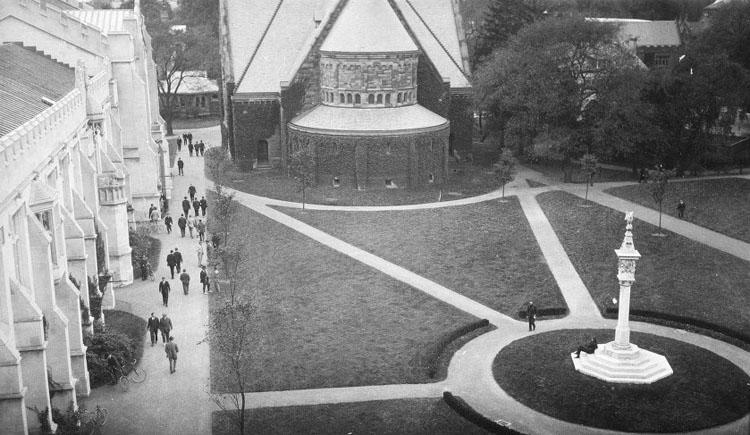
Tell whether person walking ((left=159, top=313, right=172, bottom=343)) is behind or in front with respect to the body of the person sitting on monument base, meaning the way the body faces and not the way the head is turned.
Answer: in front

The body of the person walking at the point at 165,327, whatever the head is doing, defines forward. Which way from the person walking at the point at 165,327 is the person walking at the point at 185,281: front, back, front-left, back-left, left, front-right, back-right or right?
back

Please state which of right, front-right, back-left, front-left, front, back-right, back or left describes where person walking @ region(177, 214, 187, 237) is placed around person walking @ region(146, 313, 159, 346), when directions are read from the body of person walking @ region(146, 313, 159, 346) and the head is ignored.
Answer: back

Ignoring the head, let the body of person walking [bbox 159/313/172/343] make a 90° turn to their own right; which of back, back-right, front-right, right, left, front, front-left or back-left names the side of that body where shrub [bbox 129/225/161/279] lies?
right

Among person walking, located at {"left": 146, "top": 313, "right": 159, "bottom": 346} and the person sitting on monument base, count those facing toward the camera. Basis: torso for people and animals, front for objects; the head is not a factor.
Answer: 1

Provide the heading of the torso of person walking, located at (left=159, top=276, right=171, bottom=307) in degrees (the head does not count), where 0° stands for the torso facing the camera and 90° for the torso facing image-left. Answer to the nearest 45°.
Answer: approximately 0°

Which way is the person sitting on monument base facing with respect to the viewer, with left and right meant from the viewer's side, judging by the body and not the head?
facing to the left of the viewer

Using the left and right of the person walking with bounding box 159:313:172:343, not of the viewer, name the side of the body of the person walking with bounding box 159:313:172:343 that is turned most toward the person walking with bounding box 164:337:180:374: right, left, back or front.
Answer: front

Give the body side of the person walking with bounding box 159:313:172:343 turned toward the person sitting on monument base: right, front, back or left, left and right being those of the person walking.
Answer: left

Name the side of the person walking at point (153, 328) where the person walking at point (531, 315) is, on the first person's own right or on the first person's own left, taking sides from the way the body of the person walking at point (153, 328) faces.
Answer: on the first person's own left

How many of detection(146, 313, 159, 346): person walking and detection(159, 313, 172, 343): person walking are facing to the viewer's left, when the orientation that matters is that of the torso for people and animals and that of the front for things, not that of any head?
0
